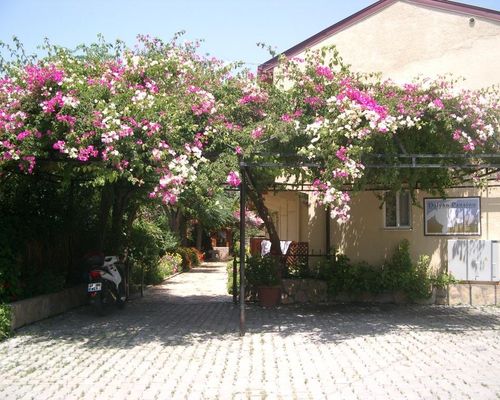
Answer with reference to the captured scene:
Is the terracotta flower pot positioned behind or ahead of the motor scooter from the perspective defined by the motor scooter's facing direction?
ahead

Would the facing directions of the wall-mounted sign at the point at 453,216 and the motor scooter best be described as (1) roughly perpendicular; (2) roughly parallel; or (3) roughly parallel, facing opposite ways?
roughly parallel, facing opposite ways

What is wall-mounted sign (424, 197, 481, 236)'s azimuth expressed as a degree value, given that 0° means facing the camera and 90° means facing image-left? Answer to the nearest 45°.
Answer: approximately 0°

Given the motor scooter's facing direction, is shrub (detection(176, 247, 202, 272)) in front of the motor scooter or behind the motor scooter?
in front

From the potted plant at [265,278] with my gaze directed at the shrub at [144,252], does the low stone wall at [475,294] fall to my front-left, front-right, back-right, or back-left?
back-right

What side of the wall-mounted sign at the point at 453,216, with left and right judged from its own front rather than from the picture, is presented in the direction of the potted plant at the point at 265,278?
right

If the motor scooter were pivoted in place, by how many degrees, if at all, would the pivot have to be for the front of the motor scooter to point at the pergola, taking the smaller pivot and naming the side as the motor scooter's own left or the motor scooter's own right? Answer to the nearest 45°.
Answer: approximately 90° to the motor scooter's own right

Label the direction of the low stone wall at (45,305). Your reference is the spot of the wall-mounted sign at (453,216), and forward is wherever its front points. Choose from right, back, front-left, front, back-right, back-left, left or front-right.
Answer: front-right

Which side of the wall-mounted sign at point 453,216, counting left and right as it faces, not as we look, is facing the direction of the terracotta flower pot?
right

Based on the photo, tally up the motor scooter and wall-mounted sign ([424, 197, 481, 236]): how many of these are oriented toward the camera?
1

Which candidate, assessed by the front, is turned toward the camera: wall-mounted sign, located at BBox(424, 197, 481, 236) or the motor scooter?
the wall-mounted sign

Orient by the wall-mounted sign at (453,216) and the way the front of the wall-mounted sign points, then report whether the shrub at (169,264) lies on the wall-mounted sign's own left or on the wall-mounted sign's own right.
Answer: on the wall-mounted sign's own right
